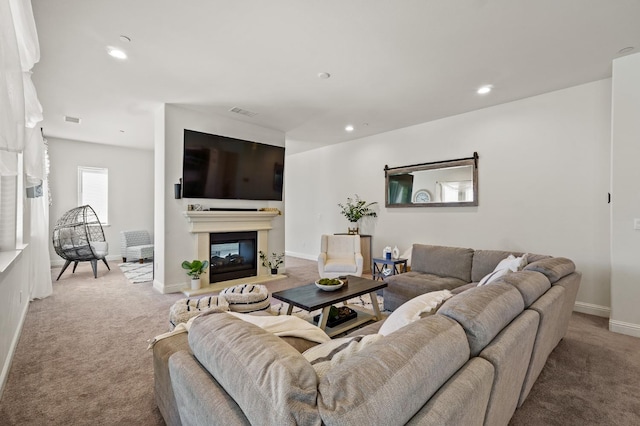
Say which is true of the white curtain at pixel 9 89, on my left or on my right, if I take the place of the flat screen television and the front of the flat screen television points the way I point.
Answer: on my right

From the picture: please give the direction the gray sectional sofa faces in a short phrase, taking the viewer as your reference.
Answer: facing away from the viewer and to the left of the viewer

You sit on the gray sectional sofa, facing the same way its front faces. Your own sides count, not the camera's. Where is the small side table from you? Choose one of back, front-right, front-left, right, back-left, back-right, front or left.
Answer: front-right

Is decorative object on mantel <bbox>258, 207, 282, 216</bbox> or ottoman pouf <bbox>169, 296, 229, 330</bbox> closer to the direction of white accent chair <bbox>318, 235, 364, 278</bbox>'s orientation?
the ottoman pouf

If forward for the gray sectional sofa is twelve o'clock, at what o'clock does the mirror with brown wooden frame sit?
The mirror with brown wooden frame is roughly at 2 o'clock from the gray sectional sofa.

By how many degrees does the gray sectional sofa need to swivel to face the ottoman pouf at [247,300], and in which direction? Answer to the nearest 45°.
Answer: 0° — it already faces it

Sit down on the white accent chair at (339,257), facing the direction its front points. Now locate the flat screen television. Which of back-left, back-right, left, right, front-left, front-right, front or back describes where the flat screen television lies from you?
right

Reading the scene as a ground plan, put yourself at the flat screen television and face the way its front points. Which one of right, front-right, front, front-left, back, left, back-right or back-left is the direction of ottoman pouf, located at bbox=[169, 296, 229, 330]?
front-right

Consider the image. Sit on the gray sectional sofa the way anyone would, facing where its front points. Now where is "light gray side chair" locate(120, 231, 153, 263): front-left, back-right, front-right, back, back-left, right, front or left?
front

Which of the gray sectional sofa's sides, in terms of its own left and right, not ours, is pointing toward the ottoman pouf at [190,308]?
front

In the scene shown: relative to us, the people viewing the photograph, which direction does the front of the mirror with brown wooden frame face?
facing the viewer and to the left of the viewer

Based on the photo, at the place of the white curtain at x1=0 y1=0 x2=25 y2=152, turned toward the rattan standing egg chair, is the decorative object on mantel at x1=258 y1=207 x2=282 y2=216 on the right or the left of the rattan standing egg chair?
right

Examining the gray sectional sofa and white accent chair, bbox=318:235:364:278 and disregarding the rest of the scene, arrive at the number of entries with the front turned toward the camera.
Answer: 1

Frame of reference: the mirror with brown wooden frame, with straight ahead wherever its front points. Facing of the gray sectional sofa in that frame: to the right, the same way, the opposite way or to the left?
to the right

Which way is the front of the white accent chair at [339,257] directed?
toward the camera

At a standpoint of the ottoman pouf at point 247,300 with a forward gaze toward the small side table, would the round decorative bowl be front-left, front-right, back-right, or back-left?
front-right

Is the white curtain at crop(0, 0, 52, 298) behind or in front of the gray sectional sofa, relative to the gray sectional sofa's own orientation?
in front

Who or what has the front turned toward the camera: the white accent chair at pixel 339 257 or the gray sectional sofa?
the white accent chair

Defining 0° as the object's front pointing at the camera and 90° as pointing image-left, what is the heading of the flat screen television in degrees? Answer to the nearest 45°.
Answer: approximately 315°

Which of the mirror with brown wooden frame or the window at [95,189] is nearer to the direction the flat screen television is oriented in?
the mirror with brown wooden frame
